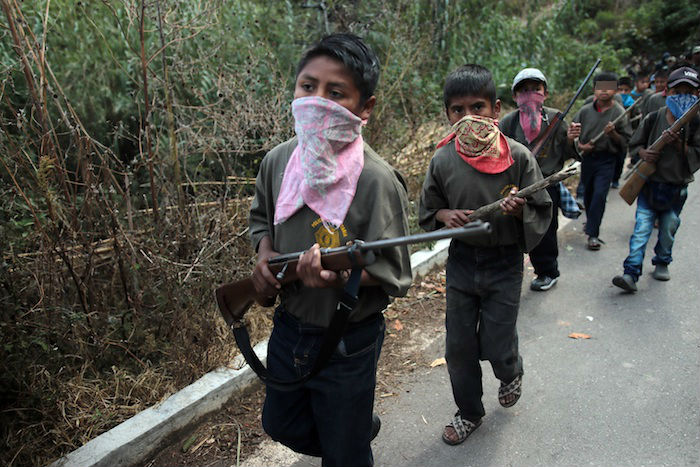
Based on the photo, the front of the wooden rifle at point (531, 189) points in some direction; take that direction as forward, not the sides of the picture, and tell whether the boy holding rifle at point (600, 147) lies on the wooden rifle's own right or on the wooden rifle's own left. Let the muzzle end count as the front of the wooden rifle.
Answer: on the wooden rifle's own left

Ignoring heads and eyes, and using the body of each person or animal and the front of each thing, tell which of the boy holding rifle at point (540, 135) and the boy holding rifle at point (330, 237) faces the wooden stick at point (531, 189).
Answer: the boy holding rifle at point (540, 135)

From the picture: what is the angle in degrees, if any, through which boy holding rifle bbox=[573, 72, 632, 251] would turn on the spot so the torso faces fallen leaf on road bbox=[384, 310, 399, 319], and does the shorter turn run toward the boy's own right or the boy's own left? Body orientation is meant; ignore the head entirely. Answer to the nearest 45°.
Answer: approximately 45° to the boy's own right

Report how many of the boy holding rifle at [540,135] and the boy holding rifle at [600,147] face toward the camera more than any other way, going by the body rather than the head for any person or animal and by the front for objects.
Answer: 2

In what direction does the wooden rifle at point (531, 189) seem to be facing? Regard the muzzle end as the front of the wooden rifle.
to the viewer's right

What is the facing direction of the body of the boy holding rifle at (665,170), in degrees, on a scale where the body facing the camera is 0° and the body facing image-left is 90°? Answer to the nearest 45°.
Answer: approximately 0°

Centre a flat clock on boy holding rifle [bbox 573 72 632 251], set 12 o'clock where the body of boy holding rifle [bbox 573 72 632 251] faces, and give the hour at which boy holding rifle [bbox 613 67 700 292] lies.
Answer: boy holding rifle [bbox 613 67 700 292] is roughly at 11 o'clock from boy holding rifle [bbox 573 72 632 251].

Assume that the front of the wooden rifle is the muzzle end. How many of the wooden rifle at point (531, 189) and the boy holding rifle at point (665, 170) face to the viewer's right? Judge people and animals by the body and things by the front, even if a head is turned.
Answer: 1

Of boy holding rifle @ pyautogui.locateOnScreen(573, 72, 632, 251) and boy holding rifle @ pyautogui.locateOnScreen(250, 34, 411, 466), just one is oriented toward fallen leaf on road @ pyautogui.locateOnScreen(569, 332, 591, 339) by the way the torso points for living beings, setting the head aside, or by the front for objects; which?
boy holding rifle @ pyautogui.locateOnScreen(573, 72, 632, 251)

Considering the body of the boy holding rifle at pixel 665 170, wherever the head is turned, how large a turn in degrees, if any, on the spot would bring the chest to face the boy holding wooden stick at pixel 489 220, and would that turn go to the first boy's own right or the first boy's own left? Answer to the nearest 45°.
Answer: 0° — they already face them
